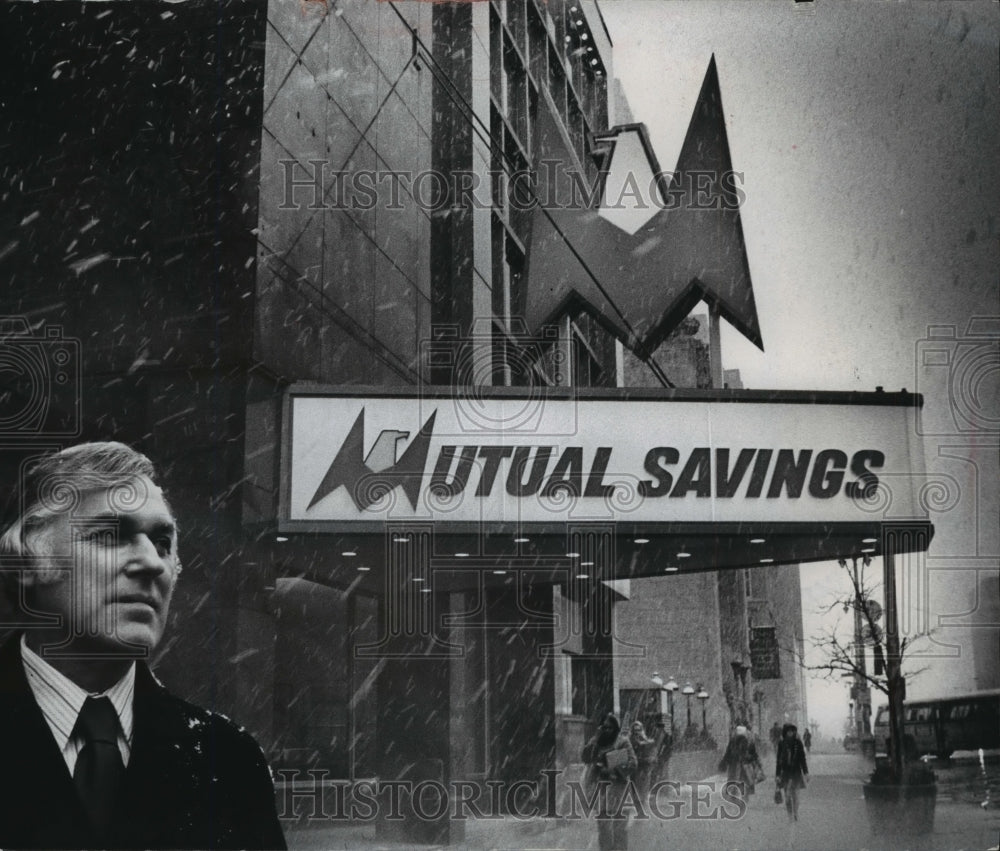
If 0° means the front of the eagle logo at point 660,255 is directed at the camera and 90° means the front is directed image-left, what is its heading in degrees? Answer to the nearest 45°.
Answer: approximately 0°

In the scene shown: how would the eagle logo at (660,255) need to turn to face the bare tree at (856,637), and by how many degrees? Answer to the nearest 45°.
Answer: approximately 135° to its left

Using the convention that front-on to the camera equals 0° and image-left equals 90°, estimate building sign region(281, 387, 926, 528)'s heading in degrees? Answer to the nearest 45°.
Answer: approximately 0°

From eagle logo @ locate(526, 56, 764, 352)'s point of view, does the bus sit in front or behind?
behind

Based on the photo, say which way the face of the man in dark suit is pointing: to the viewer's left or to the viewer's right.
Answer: to the viewer's right

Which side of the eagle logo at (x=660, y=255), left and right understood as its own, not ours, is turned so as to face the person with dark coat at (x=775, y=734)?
back

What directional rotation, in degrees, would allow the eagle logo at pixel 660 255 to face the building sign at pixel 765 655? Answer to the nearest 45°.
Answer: approximately 180°

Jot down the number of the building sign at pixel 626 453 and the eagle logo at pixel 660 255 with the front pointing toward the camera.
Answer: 2

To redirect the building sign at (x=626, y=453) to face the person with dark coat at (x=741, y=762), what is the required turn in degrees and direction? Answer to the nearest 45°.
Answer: approximately 180°

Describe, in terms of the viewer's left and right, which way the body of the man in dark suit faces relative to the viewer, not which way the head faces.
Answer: facing the viewer and to the right of the viewer
